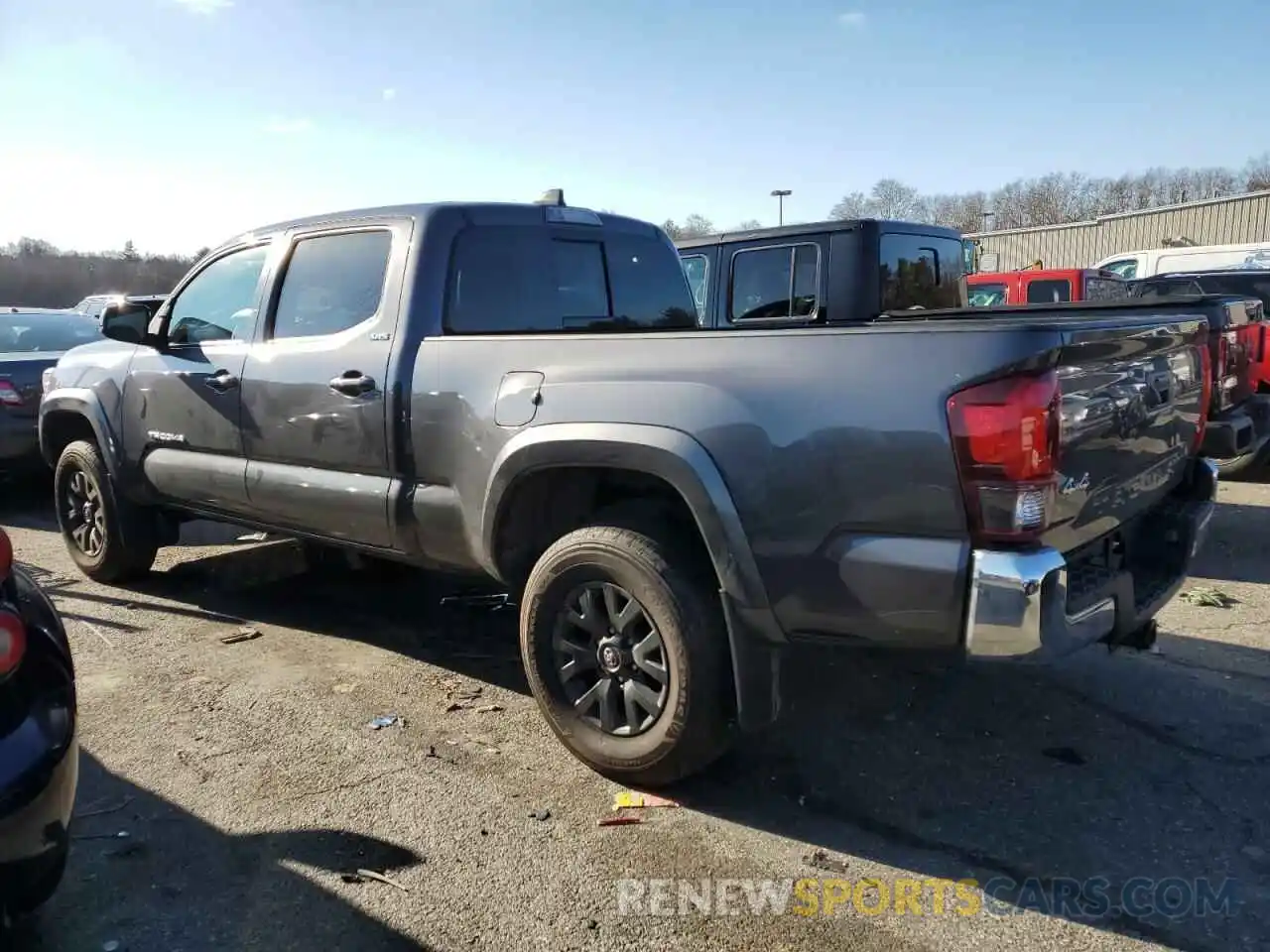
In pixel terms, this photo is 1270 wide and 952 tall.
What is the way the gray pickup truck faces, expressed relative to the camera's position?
facing away from the viewer and to the left of the viewer

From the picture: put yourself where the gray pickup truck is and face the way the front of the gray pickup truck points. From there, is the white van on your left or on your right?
on your right

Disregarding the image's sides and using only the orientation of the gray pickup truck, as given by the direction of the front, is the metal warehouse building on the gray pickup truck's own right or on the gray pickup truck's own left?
on the gray pickup truck's own right

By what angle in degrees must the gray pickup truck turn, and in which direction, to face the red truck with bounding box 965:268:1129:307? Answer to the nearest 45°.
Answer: approximately 90° to its right
